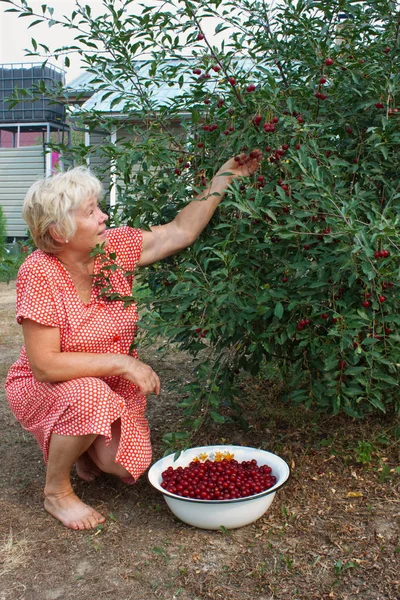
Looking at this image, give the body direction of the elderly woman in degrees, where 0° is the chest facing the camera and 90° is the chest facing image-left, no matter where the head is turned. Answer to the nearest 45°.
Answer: approximately 315°

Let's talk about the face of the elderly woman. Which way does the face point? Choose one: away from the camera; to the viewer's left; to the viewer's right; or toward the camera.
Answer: to the viewer's right

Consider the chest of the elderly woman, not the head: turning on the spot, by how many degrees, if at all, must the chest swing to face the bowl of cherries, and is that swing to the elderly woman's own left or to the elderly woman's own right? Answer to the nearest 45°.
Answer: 0° — they already face it

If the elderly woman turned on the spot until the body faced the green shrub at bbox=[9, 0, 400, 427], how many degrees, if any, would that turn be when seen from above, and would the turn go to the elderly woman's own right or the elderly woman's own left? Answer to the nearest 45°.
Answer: approximately 45° to the elderly woman's own left

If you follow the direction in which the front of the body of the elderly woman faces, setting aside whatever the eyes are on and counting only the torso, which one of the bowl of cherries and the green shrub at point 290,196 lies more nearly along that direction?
the bowl of cherries
